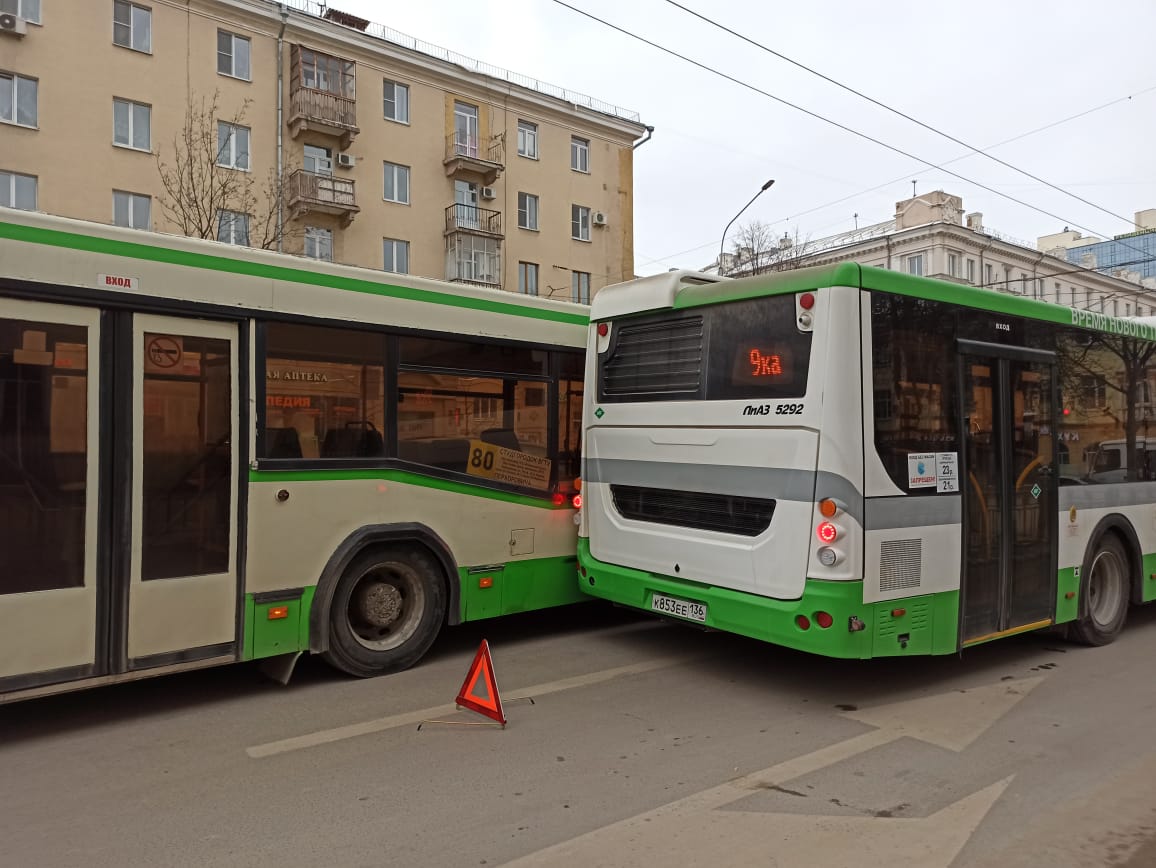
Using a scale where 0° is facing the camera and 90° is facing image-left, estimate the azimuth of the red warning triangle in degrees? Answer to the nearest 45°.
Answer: approximately 45°

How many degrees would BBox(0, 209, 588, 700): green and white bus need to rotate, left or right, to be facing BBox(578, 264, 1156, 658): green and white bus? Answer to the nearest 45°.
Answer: approximately 45° to its right

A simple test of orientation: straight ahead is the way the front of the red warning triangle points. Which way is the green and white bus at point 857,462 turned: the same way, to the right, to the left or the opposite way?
the opposite way

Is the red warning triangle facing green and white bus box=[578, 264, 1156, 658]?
no

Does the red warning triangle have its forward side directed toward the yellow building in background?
no

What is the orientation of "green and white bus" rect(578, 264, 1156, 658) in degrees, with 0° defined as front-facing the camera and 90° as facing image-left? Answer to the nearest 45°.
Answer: approximately 225°

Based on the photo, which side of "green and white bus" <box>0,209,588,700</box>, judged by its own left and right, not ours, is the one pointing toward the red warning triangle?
right

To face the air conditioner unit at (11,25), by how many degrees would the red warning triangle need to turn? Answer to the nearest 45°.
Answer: approximately 90° to its right

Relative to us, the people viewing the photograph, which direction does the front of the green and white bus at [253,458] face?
facing away from the viewer and to the right of the viewer

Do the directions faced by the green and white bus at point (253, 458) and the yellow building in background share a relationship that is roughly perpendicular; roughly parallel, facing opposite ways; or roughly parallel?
roughly perpendicular

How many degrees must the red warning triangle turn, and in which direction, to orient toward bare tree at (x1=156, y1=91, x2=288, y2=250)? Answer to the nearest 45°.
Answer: approximately 135° to its right

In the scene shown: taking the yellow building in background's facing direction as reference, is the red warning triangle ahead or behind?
ahead

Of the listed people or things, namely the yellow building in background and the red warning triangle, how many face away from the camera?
0

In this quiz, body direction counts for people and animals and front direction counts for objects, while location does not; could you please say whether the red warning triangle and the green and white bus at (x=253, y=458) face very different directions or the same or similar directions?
very different directions

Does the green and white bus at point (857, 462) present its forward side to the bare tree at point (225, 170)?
no

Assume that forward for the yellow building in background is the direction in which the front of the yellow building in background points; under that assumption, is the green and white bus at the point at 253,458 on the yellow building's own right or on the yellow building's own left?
on the yellow building's own right

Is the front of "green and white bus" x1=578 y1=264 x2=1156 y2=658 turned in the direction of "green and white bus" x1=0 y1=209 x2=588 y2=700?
no

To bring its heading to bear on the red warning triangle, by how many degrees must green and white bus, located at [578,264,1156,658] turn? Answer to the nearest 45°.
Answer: approximately 180°

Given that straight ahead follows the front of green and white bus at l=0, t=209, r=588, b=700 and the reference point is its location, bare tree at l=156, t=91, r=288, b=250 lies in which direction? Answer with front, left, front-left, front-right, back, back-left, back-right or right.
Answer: front-left
